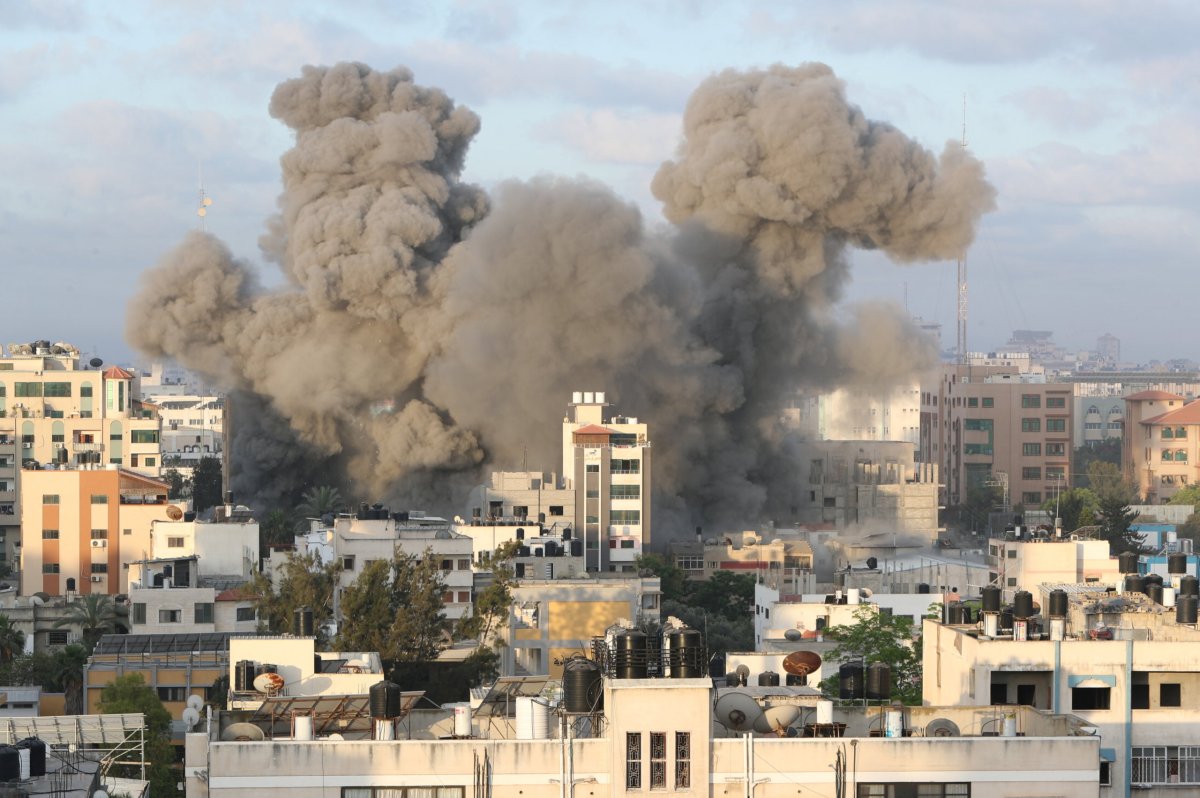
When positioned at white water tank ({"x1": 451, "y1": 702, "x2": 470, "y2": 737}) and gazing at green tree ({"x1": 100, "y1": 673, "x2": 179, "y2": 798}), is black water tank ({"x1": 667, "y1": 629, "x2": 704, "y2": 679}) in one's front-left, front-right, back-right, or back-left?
back-right

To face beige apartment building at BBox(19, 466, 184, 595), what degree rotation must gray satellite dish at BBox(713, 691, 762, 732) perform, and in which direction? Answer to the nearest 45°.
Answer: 0° — it already faces it
